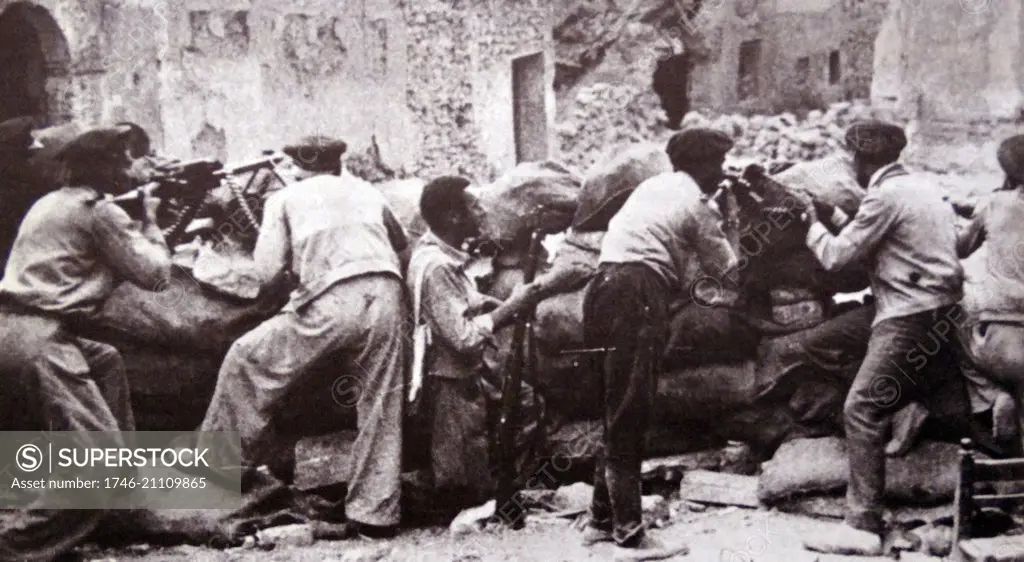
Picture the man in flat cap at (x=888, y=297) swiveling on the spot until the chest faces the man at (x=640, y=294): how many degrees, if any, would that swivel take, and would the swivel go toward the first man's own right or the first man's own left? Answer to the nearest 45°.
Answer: approximately 45° to the first man's own left

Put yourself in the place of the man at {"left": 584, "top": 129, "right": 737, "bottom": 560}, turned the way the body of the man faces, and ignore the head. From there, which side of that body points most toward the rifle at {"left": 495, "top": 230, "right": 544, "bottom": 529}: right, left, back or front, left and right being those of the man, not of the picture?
left

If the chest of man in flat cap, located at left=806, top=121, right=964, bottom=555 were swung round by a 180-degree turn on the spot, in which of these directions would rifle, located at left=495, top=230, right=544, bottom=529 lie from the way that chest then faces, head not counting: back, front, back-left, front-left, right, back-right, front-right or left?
back-right

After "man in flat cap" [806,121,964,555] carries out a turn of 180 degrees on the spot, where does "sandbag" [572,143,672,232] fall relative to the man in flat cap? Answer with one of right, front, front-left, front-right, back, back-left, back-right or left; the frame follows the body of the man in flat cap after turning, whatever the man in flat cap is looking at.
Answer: back-right

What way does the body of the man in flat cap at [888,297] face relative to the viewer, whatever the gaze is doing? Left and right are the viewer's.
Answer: facing away from the viewer and to the left of the viewer

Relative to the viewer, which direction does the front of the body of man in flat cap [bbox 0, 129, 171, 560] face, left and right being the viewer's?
facing away from the viewer and to the right of the viewer

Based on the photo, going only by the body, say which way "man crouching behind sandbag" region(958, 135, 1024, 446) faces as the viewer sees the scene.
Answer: away from the camera

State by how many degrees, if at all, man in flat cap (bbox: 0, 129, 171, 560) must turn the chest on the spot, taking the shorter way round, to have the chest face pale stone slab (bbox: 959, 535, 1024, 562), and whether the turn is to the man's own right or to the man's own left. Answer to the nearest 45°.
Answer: approximately 90° to the man's own right

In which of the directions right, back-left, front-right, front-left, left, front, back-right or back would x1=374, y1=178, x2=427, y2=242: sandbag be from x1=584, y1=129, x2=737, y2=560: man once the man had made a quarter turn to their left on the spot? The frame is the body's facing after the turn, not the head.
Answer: front

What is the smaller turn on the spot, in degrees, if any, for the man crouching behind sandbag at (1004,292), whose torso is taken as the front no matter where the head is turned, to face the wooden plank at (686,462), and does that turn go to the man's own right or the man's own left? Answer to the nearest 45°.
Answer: approximately 90° to the man's own left

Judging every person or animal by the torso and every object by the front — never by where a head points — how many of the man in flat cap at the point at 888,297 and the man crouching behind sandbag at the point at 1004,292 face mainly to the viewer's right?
0

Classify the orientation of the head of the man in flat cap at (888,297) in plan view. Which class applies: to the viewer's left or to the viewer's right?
to the viewer's left

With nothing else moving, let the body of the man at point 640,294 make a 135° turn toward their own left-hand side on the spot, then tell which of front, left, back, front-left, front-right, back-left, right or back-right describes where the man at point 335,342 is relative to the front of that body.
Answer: front

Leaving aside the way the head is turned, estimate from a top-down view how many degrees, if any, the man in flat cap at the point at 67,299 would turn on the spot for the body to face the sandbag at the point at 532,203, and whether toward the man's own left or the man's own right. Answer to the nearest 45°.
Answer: approximately 45° to the man's own right

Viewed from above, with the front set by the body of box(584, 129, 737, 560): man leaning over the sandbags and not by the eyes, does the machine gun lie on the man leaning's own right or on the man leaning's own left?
on the man leaning's own left

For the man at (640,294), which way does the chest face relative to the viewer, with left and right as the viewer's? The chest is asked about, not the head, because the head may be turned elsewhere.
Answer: facing away from the viewer and to the right of the viewer
